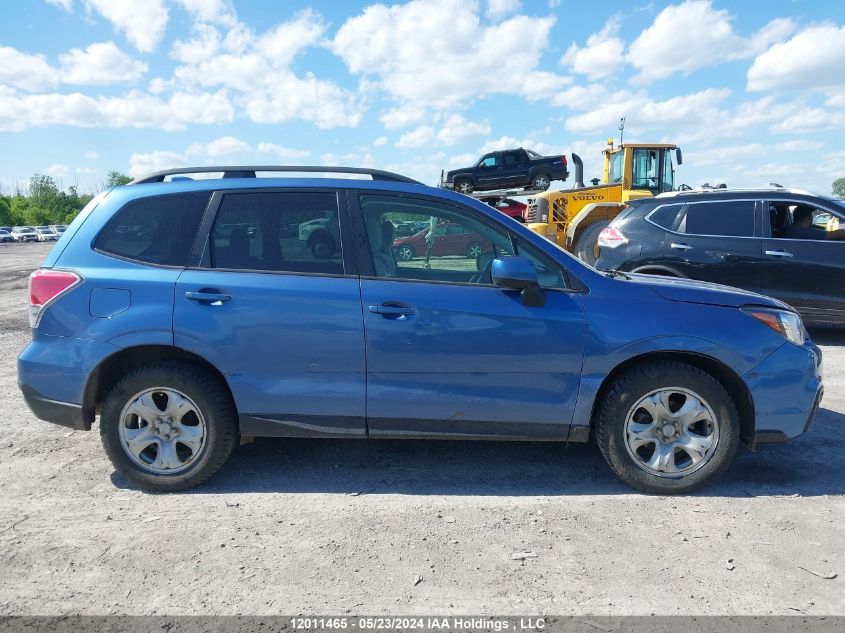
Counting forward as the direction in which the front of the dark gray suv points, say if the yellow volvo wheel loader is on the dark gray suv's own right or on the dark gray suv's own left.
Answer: on the dark gray suv's own left

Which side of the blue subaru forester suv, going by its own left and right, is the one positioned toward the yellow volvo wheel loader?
left

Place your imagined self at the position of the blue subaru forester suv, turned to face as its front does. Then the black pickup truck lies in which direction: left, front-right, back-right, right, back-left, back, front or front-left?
left

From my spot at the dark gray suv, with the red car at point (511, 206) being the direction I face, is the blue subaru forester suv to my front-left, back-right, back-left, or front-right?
back-left

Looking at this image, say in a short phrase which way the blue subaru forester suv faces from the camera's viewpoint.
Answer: facing to the right of the viewer

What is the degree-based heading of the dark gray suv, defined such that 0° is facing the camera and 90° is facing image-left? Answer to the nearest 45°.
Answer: approximately 270°

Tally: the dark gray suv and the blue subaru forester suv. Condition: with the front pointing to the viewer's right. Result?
2

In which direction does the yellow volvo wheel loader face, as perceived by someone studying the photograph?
facing away from the viewer and to the right of the viewer
